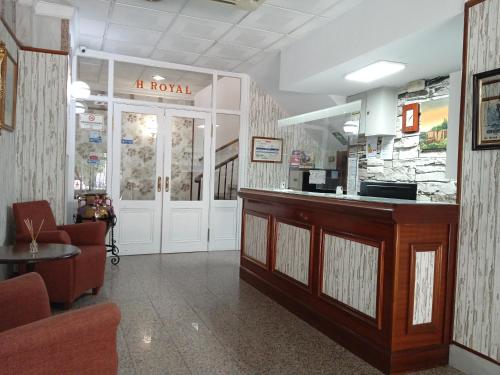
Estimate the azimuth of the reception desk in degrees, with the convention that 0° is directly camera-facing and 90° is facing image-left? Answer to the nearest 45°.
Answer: approximately 45°

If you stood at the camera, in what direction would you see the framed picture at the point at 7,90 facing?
facing to the right of the viewer

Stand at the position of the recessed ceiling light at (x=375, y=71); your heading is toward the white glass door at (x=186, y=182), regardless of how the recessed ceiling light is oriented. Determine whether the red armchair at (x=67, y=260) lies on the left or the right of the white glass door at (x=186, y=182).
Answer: left

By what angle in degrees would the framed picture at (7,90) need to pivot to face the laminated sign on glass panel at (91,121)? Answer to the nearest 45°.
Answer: approximately 45° to its left

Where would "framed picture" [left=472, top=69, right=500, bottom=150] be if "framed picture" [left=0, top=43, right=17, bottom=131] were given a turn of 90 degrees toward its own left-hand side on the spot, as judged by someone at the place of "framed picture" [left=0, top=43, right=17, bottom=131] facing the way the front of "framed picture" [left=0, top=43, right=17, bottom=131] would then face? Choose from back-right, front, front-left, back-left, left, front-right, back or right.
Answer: back-right

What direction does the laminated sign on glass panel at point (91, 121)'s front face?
toward the camera

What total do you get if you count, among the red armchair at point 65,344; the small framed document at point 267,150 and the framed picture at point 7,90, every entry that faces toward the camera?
1

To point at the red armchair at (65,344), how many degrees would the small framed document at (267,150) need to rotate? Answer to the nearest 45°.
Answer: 0° — it already faces it

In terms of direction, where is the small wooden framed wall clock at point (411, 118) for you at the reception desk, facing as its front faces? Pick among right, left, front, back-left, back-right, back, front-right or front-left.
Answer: back-right

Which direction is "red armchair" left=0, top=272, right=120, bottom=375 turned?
to the viewer's right

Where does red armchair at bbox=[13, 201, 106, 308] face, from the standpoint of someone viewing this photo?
facing the viewer and to the right of the viewer

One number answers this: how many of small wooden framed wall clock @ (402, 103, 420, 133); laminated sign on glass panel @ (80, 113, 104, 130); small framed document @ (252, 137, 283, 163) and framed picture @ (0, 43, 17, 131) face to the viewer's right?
1

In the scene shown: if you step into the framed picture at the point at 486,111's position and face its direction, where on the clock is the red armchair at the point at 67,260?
The red armchair is roughly at 1 o'clock from the framed picture.

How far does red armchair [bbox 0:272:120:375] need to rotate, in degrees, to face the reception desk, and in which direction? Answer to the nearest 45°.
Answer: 0° — it already faces it

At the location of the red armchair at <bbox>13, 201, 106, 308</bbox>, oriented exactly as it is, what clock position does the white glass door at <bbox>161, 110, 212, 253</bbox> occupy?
The white glass door is roughly at 9 o'clock from the red armchair.
